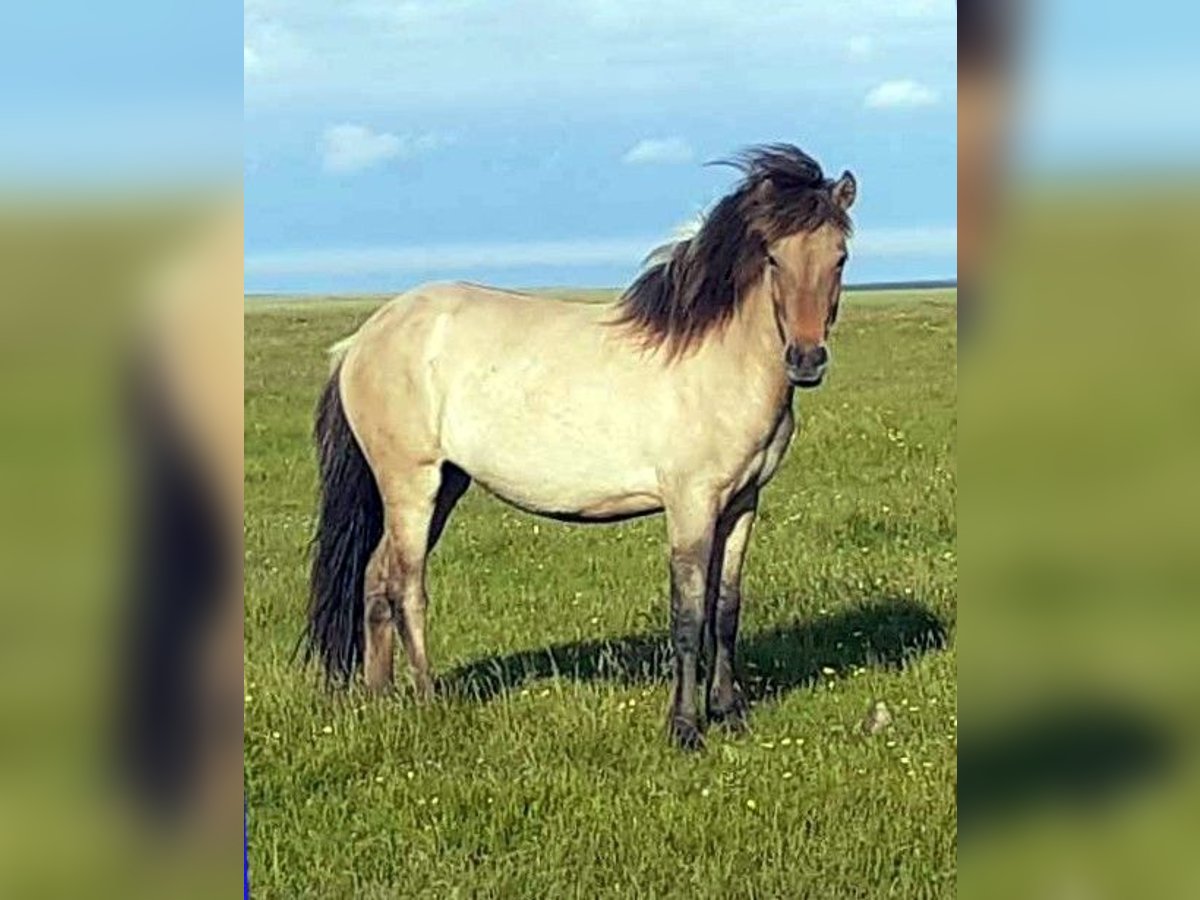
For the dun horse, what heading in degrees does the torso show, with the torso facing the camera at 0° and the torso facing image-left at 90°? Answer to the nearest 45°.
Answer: approximately 315°
